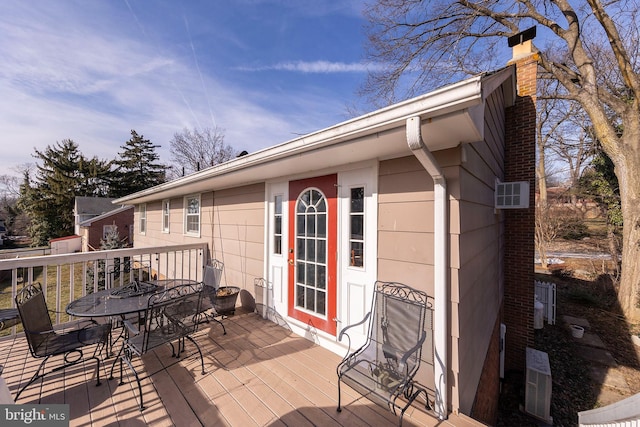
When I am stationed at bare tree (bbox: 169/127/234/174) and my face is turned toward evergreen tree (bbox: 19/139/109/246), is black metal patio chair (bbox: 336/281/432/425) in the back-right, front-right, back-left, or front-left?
back-left

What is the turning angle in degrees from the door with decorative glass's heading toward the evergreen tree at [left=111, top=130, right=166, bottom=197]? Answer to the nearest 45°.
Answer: approximately 90° to its right

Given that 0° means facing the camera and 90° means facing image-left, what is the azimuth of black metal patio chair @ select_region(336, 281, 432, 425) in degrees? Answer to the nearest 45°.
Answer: approximately 45°

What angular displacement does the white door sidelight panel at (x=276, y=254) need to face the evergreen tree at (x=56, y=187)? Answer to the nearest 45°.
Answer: approximately 90° to its right

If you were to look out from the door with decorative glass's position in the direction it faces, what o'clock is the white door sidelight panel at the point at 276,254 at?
The white door sidelight panel is roughly at 3 o'clock from the door with decorative glass.

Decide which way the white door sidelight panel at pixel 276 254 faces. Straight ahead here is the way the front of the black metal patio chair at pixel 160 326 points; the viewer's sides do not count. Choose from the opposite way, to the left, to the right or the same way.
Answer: to the left

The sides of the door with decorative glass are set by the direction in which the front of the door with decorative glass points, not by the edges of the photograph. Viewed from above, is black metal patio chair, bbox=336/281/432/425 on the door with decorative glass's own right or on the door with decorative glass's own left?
on the door with decorative glass's own left

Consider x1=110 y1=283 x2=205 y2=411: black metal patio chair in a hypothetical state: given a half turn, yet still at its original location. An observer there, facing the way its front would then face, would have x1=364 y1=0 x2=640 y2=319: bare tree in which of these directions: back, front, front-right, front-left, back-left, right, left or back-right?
front-left

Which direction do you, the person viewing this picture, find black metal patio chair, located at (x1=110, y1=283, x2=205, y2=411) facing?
facing away from the viewer and to the left of the viewer

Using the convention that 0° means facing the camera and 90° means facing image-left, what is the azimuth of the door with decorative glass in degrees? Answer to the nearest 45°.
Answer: approximately 45°

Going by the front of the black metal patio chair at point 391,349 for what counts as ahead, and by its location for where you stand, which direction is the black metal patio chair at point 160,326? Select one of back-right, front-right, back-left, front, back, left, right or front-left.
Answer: front-right

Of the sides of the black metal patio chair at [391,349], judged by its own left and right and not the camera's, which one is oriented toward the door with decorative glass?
right

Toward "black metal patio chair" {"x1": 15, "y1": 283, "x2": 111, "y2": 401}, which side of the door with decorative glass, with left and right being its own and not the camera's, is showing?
front

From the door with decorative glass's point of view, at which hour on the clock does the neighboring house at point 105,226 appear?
The neighboring house is roughly at 3 o'clock from the door with decorative glass.

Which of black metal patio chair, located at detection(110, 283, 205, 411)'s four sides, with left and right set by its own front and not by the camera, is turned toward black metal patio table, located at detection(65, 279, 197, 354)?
front

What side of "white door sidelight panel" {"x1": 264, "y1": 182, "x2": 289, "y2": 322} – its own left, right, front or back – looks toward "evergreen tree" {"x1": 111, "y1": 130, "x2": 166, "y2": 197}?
right

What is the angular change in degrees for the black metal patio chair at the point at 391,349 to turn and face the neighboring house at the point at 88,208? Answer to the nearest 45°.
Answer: approximately 90° to its right

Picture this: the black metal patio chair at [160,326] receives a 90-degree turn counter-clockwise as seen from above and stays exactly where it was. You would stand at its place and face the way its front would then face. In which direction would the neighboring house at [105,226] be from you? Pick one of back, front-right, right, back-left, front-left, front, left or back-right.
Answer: back-right

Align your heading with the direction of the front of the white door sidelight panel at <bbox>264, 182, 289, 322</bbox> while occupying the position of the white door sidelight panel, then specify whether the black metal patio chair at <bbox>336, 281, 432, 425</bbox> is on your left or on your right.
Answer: on your left
